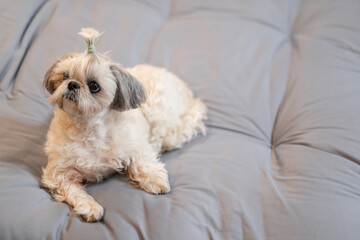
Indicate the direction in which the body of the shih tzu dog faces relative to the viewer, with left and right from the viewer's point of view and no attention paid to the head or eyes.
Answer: facing the viewer and to the left of the viewer
